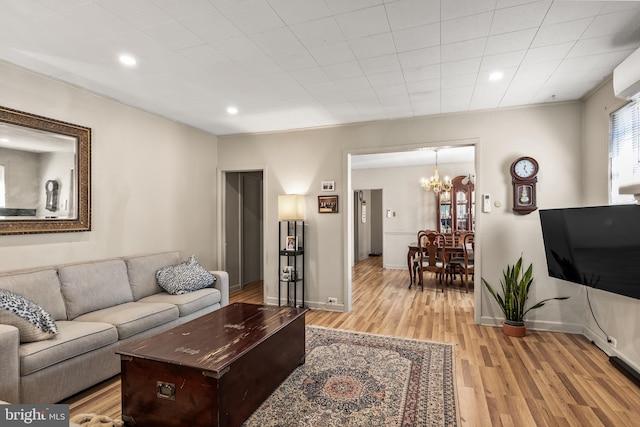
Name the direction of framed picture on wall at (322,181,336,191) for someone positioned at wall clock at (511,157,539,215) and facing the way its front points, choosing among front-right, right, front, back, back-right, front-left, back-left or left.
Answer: right

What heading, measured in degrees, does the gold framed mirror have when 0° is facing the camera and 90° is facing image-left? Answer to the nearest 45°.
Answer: approximately 315°

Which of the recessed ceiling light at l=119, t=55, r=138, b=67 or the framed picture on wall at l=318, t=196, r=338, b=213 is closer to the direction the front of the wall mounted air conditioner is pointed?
the recessed ceiling light

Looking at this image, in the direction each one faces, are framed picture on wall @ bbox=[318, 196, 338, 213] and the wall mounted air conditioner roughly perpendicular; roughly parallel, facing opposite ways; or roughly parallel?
roughly perpendicular

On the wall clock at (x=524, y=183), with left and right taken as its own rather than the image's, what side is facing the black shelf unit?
right

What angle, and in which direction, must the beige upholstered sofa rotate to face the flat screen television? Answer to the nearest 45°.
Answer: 0° — it already faces it

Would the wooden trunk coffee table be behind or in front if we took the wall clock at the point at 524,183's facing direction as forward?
in front

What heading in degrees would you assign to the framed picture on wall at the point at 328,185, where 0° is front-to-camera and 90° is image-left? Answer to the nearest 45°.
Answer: approximately 0°

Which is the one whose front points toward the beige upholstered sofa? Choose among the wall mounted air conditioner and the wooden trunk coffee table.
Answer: the wall mounted air conditioner

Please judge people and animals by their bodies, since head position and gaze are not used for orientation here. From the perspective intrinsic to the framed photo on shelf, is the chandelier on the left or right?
on its left

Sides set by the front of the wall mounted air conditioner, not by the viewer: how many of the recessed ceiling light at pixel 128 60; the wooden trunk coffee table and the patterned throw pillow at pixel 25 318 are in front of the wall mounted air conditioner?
3

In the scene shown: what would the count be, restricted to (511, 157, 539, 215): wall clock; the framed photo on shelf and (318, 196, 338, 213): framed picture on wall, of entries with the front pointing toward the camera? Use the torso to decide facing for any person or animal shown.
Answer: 3

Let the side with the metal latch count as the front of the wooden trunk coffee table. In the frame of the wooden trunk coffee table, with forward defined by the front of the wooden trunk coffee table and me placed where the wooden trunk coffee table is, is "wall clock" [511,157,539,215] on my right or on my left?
on my left

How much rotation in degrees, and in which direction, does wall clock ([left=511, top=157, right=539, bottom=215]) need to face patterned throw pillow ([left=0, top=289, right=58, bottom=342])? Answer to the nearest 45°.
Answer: approximately 45° to its right

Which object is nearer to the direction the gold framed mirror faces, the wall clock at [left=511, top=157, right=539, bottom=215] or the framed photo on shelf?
the wall clock

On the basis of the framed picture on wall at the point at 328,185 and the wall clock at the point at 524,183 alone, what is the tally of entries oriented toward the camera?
2

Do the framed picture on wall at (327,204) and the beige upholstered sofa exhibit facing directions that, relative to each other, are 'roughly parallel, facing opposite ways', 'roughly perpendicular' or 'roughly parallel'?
roughly perpendicular
